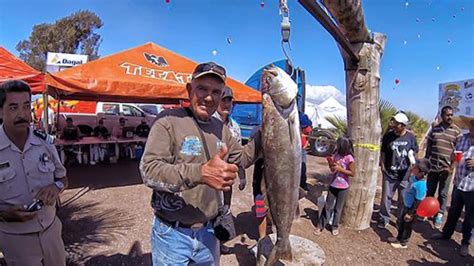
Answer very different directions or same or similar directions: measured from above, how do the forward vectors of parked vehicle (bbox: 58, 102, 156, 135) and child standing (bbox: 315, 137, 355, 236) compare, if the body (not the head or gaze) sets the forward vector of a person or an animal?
very different directions

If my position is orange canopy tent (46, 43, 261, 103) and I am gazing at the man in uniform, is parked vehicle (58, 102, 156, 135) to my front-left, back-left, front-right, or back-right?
back-right

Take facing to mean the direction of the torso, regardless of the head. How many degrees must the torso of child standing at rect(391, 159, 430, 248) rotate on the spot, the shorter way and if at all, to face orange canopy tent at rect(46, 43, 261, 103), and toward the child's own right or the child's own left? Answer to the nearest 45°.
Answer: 0° — they already face it

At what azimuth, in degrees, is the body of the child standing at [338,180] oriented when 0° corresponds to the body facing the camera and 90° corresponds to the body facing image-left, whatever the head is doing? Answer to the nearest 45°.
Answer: approximately 45°
